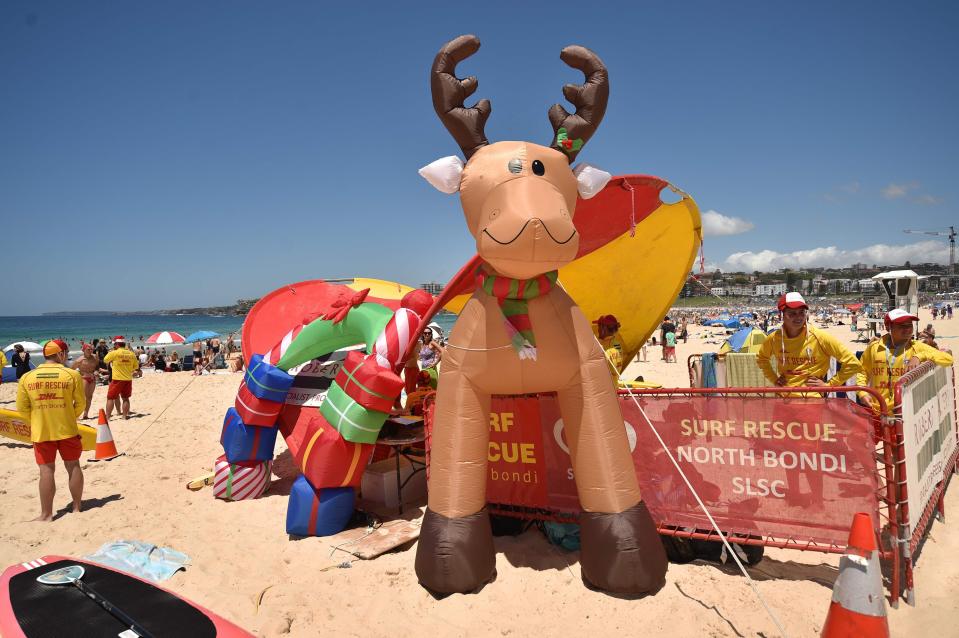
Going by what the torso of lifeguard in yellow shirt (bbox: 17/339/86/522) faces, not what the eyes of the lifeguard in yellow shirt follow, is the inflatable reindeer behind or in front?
behind

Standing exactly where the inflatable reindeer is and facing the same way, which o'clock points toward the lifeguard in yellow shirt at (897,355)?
The lifeguard in yellow shirt is roughly at 8 o'clock from the inflatable reindeer.

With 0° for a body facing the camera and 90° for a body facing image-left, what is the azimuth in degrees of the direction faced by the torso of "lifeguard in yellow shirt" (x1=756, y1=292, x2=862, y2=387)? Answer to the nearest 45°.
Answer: approximately 0°

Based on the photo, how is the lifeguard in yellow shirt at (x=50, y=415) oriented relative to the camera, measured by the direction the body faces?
away from the camera

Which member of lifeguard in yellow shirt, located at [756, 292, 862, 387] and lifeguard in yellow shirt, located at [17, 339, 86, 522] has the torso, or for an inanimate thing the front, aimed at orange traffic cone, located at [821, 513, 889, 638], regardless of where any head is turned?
lifeguard in yellow shirt, located at [756, 292, 862, 387]

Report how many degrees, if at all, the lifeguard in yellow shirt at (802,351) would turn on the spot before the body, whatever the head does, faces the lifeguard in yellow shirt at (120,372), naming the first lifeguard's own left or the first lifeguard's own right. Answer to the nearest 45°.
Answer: approximately 90° to the first lifeguard's own right
